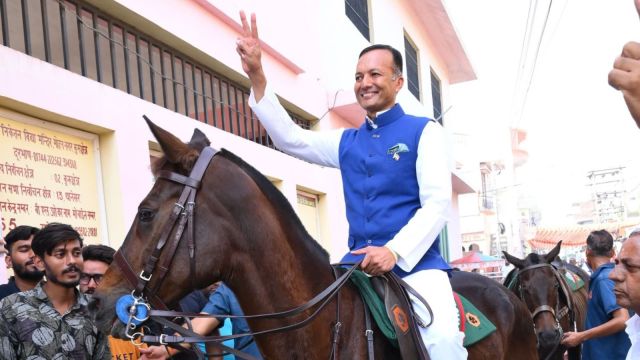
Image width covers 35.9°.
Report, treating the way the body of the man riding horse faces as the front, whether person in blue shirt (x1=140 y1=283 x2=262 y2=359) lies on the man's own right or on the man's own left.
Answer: on the man's own right

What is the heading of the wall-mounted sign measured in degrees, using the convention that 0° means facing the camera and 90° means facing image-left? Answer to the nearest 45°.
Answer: approximately 315°

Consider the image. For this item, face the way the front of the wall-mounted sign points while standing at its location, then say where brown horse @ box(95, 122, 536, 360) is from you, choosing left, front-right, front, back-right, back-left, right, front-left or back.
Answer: front-right
